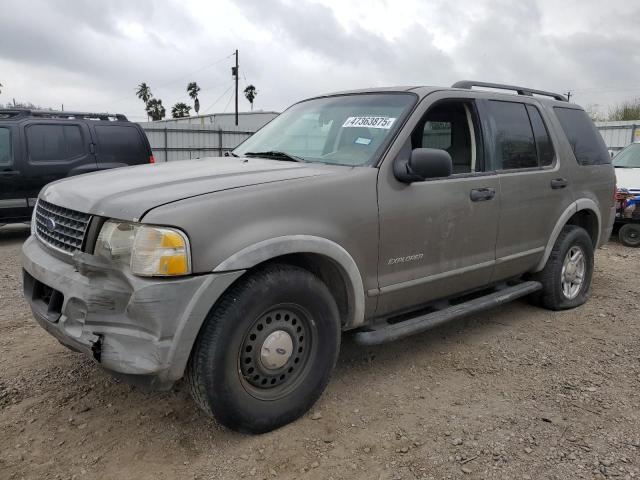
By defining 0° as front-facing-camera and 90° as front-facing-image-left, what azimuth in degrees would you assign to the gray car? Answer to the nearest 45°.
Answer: approximately 45°

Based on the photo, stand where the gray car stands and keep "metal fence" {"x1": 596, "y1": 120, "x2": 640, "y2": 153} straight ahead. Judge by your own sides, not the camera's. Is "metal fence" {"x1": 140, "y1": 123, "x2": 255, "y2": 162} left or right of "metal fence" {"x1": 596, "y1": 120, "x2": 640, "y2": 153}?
left

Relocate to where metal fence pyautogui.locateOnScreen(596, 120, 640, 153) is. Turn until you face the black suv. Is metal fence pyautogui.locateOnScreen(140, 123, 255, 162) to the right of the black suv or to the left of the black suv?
right

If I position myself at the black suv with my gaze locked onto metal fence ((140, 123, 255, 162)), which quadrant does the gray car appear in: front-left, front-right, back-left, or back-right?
back-right

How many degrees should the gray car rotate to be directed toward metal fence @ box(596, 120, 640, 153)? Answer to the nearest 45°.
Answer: approximately 180°

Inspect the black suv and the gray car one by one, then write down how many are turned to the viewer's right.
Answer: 0

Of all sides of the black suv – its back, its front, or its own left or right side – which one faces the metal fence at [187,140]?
right

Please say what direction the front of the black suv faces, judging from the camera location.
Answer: facing to the left of the viewer

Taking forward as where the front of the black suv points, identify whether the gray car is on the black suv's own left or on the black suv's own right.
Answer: on the black suv's own left

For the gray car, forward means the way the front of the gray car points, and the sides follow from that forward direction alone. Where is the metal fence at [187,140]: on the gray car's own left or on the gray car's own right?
on the gray car's own right

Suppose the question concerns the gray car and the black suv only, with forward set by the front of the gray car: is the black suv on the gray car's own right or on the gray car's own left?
on the gray car's own right
